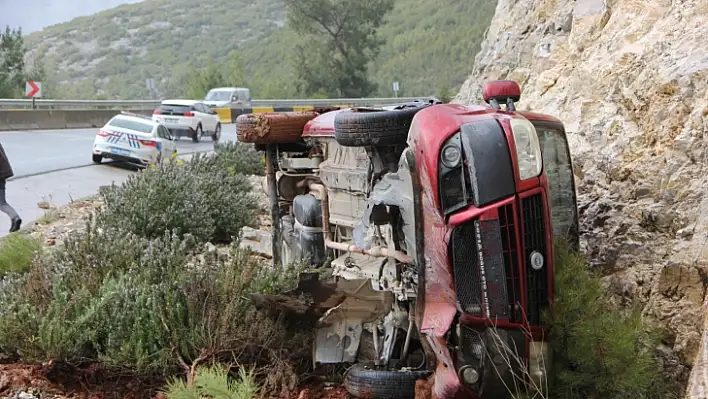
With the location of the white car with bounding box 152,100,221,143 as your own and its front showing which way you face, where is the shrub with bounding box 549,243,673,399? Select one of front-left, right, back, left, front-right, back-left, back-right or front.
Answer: back-right

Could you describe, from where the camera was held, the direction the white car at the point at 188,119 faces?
facing away from the viewer and to the right of the viewer

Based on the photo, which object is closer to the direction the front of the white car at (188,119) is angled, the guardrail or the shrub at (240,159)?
the guardrail

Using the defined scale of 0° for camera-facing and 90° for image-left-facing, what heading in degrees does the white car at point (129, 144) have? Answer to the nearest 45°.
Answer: approximately 225°

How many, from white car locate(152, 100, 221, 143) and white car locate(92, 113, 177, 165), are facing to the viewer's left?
0

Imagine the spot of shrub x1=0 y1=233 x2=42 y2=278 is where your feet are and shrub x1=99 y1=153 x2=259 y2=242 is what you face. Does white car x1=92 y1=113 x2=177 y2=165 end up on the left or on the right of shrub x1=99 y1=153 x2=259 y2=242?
left

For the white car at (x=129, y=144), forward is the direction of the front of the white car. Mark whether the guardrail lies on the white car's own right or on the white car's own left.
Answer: on the white car's own left

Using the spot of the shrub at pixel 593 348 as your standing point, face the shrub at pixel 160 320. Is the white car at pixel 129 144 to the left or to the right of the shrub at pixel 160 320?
right
